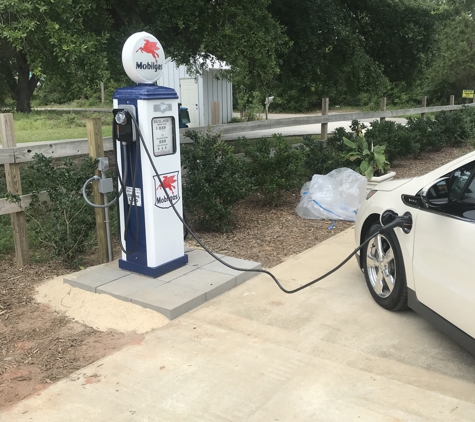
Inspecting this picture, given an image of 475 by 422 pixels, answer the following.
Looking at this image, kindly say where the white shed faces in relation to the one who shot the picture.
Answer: facing the viewer and to the left of the viewer

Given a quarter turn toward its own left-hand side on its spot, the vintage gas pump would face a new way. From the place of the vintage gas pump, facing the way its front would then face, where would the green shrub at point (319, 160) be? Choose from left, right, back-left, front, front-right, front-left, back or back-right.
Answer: front

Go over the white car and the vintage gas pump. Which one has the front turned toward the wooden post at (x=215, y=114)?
the white car

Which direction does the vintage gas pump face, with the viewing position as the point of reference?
facing the viewer and to the right of the viewer

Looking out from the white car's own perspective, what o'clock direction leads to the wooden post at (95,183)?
The wooden post is roughly at 11 o'clock from the white car.

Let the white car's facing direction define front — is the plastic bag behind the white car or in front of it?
in front

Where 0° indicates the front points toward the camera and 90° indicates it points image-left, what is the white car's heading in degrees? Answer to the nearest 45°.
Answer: approximately 135°

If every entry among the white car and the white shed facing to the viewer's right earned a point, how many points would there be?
0

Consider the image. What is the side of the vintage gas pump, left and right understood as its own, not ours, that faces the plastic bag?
left

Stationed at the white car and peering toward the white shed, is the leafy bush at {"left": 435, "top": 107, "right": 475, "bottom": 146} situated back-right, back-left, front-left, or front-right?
front-right

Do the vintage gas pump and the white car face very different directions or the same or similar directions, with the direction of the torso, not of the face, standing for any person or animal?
very different directions

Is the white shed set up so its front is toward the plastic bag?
no

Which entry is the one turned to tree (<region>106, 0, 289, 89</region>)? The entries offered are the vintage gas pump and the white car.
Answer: the white car

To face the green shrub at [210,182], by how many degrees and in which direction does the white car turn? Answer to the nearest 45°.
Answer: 0° — it already faces it

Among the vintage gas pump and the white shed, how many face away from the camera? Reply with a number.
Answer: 0

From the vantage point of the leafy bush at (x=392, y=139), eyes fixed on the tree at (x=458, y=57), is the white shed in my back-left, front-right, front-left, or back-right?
front-left

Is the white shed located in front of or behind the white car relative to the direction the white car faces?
in front

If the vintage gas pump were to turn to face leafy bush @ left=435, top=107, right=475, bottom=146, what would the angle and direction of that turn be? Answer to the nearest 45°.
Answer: approximately 90° to its left

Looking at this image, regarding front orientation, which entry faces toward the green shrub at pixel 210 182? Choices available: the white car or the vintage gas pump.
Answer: the white car

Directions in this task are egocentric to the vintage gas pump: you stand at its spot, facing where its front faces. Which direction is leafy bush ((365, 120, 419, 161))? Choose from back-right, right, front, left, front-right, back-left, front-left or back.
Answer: left

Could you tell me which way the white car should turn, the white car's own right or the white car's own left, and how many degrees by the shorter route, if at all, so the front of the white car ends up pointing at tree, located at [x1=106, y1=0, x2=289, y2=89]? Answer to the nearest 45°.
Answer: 0° — it already faces it
